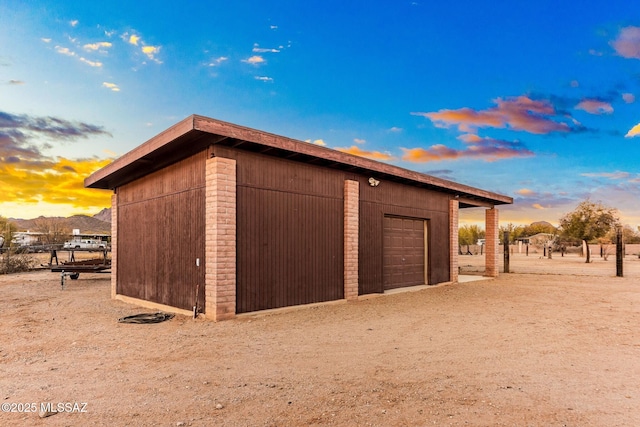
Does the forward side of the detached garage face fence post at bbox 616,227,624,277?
no

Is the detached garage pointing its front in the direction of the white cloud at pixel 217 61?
no

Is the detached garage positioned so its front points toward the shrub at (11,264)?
no

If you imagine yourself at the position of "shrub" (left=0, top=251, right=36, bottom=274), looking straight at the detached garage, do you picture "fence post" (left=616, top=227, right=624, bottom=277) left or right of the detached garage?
left

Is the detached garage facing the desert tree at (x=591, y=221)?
no

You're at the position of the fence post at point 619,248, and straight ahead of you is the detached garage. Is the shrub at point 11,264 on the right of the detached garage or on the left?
right

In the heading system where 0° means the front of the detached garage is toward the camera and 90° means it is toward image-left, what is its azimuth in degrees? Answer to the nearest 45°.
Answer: approximately 315°
